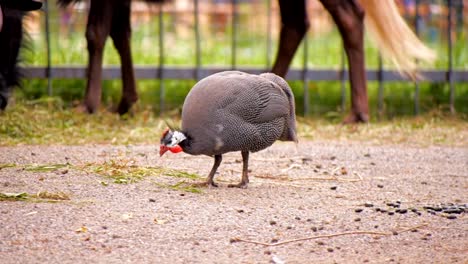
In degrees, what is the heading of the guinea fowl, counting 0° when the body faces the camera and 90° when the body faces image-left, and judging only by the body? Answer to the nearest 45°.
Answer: approximately 90°

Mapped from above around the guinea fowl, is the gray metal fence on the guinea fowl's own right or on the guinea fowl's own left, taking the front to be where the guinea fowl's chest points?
on the guinea fowl's own right

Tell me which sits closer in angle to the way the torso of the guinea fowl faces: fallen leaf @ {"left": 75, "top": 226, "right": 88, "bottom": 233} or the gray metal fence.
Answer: the fallen leaf

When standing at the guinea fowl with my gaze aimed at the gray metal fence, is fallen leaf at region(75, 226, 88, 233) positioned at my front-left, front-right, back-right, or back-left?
back-left

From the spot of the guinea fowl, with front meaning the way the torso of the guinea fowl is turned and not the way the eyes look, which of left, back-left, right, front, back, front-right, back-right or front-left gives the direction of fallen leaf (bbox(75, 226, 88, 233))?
front-left

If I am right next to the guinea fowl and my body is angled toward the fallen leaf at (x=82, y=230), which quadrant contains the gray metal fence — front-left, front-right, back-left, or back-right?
back-right
